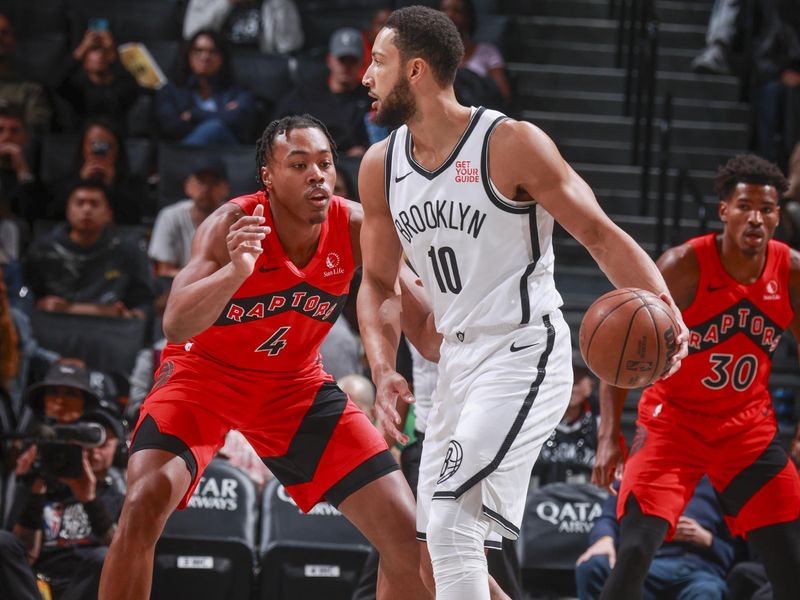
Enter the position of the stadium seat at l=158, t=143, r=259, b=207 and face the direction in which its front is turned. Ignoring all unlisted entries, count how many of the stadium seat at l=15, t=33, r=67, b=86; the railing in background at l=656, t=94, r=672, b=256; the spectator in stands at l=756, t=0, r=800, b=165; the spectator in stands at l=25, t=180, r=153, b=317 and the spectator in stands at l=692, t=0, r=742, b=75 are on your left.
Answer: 3

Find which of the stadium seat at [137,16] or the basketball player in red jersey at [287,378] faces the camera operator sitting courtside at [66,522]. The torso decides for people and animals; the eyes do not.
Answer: the stadium seat

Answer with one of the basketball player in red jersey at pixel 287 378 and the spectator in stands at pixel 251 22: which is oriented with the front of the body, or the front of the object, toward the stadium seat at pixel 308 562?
the spectator in stands

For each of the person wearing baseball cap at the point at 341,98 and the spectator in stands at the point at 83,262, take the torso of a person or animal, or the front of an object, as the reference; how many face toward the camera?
2

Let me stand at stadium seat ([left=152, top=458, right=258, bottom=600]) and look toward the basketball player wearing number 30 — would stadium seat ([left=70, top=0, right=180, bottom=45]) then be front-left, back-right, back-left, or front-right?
back-left

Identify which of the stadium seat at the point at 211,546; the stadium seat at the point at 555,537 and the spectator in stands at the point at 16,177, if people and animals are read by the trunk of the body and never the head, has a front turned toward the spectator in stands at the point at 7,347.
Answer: the spectator in stands at the point at 16,177

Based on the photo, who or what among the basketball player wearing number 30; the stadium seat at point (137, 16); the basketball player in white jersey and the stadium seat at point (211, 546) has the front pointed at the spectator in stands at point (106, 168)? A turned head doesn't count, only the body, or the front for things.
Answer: the stadium seat at point (137, 16)

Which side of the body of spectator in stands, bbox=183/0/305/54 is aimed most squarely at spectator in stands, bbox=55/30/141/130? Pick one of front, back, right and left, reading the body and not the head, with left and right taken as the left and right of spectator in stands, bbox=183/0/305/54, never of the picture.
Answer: right

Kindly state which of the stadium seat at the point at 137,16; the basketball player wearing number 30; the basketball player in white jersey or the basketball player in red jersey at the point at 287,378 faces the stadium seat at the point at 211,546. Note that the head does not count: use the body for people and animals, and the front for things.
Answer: the stadium seat at the point at 137,16

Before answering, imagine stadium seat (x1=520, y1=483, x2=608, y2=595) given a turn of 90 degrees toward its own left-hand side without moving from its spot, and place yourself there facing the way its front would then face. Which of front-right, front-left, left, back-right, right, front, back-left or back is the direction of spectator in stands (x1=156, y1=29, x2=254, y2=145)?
back-left
